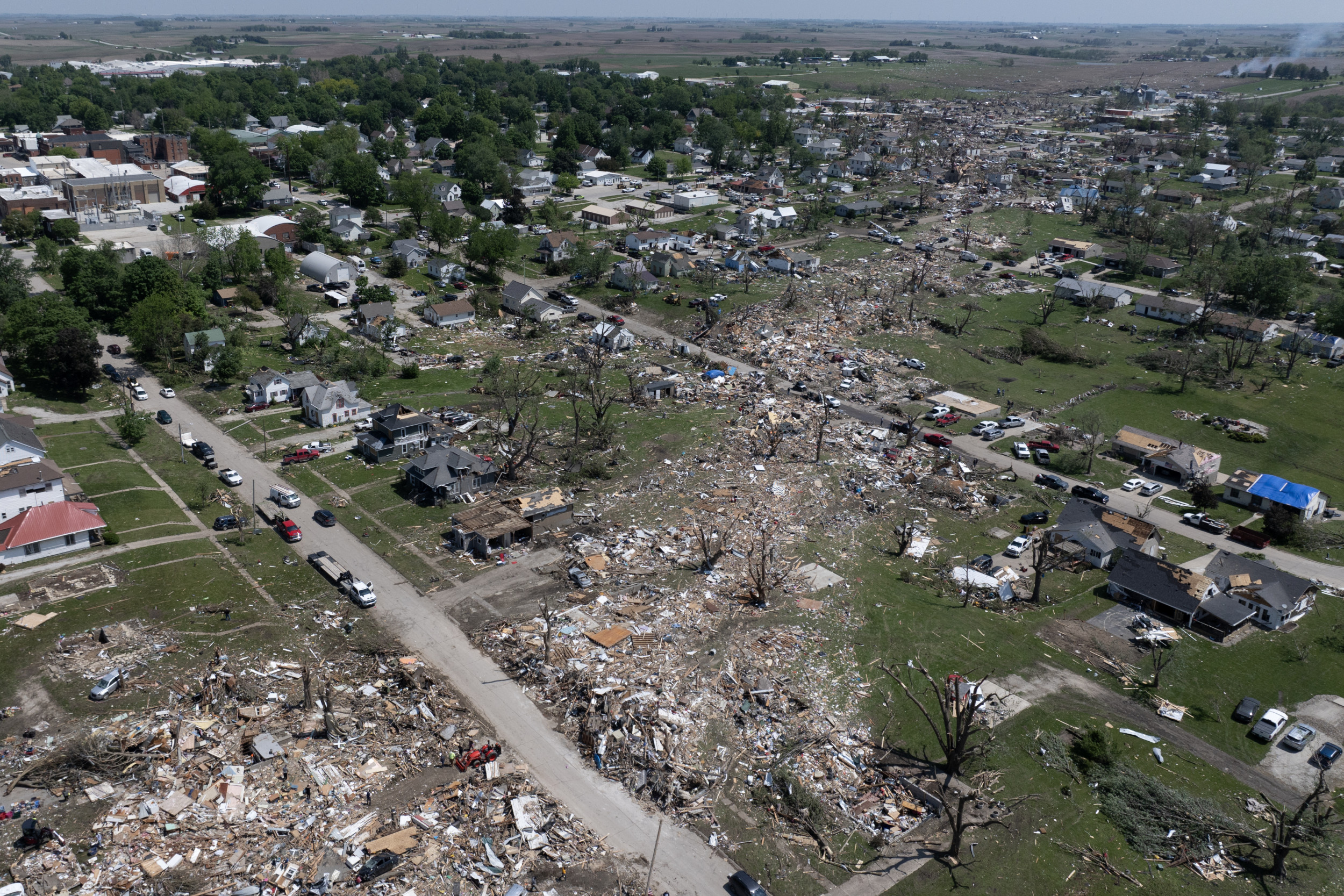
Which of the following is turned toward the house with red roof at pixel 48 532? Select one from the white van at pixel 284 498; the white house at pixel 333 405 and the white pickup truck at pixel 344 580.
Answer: the white house

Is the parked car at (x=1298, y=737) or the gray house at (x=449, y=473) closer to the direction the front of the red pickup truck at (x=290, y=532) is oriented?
the parked car

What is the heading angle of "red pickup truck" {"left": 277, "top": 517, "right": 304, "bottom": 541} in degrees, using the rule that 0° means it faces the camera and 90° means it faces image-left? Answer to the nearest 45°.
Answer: approximately 315°

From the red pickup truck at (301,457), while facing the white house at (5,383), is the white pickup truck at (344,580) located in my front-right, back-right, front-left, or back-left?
back-left

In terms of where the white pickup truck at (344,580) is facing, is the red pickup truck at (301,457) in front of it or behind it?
behind

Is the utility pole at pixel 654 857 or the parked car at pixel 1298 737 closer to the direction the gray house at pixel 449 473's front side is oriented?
the utility pole

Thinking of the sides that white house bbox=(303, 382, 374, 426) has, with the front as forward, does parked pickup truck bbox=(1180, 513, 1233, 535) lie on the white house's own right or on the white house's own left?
on the white house's own left

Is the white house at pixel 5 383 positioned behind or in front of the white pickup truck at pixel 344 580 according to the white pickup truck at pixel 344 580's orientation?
behind
